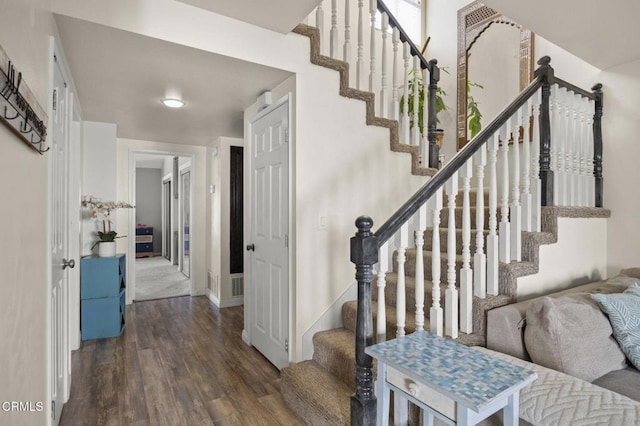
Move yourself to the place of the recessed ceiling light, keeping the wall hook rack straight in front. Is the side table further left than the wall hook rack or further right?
left

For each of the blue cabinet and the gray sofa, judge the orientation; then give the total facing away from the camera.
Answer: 0

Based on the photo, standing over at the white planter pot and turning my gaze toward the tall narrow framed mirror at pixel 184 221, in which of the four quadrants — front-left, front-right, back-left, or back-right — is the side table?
back-right

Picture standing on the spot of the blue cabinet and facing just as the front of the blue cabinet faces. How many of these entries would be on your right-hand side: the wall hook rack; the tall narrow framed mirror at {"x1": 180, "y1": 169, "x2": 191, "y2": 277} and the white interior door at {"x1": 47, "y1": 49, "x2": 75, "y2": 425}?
2

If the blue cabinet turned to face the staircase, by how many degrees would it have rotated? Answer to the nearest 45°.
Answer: approximately 45° to its right

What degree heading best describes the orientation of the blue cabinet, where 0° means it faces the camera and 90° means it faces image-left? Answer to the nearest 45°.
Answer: approximately 270°
